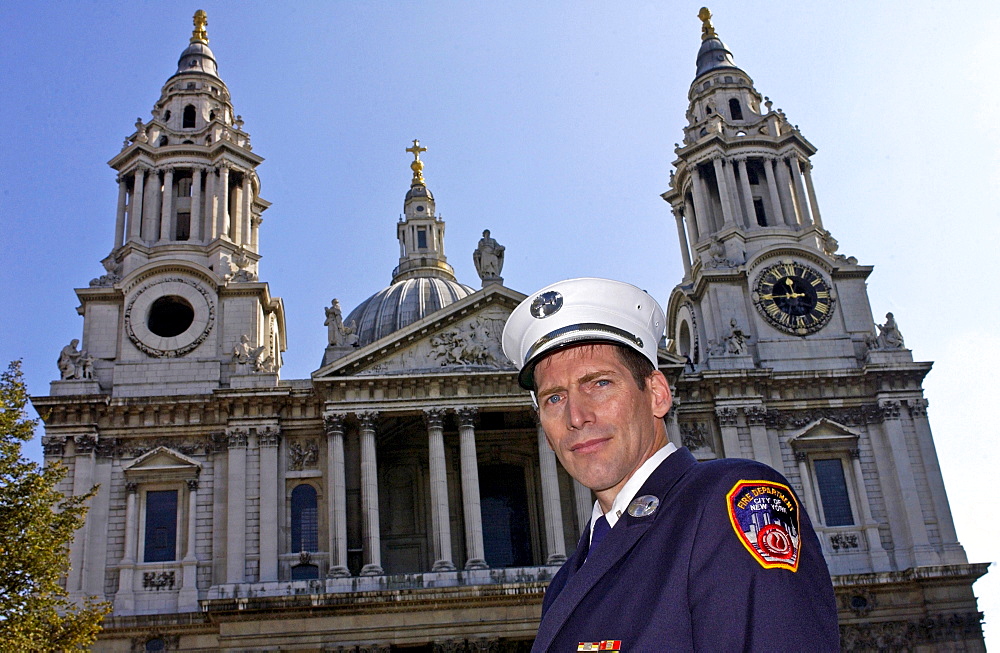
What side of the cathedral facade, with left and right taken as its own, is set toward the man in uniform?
front

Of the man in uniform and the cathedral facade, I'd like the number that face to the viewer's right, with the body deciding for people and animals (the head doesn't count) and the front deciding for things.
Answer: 0

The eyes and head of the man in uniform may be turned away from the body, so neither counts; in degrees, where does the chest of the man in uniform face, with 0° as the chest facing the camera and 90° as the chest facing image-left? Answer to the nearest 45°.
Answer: approximately 45°

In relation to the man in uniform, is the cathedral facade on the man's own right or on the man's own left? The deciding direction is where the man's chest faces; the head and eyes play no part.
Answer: on the man's own right

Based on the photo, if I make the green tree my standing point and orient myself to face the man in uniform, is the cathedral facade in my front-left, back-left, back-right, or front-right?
back-left

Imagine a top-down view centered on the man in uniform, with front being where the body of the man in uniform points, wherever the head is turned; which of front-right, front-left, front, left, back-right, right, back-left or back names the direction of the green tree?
right

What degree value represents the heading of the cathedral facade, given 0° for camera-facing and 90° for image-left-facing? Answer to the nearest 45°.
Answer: approximately 0°

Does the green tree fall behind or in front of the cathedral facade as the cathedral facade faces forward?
in front
